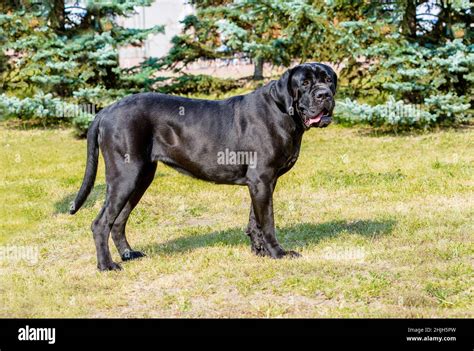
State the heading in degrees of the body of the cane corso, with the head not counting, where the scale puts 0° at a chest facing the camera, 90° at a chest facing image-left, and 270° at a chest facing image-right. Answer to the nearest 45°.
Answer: approximately 270°
